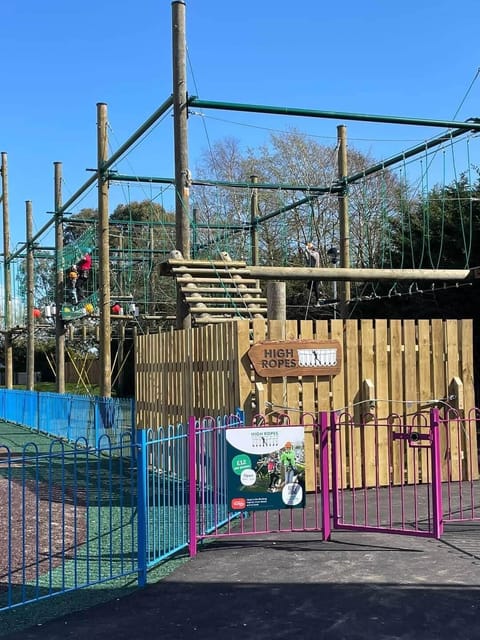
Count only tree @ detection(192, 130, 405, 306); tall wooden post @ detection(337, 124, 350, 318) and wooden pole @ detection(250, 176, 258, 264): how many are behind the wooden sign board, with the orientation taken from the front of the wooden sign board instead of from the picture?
3

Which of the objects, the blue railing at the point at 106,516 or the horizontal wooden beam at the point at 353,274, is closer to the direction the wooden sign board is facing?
the blue railing

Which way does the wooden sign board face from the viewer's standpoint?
toward the camera

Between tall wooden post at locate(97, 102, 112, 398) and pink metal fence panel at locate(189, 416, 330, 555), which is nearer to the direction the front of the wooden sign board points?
the pink metal fence panel

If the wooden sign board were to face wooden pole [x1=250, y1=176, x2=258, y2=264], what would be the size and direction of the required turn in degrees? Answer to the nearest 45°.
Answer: approximately 180°

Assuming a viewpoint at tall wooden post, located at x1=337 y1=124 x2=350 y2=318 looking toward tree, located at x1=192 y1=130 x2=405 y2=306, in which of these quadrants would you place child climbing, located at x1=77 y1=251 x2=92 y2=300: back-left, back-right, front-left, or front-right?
front-left

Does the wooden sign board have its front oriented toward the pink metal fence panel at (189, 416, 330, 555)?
yes

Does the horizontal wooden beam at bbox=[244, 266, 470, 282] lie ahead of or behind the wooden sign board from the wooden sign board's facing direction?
behind
